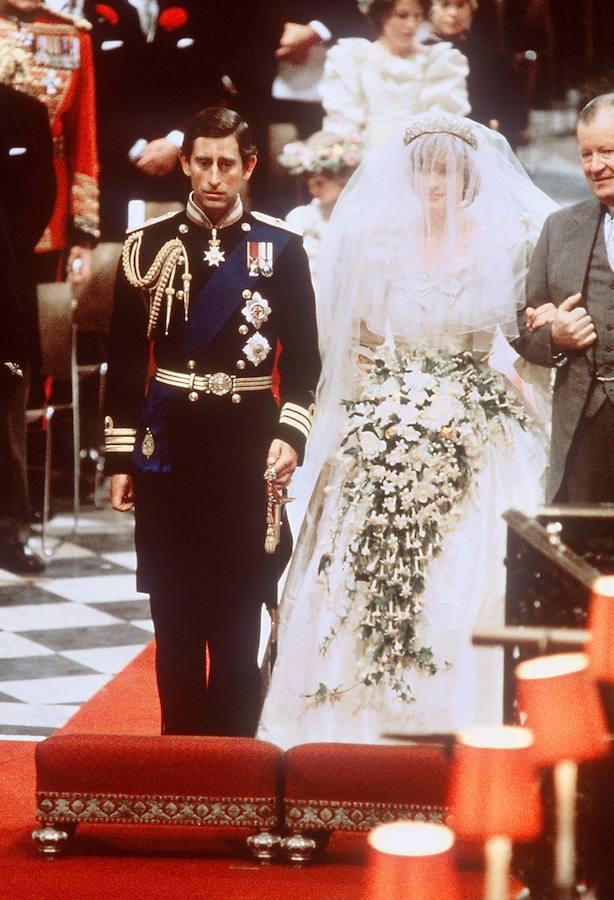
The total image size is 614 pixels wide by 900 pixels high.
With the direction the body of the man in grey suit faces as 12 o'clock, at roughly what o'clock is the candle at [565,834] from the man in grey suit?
The candle is roughly at 12 o'clock from the man in grey suit.

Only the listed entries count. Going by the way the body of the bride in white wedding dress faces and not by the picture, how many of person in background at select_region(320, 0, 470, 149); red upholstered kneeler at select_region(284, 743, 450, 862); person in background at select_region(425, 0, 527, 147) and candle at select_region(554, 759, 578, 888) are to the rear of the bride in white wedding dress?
2

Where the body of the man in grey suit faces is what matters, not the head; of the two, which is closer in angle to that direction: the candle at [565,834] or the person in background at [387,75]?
the candle

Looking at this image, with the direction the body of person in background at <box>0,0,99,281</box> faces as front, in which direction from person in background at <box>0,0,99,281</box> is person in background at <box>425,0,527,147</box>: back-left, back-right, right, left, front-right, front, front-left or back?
left

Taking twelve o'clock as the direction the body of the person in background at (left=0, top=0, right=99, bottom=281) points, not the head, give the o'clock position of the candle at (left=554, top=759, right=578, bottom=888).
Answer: The candle is roughly at 12 o'clock from the person in background.

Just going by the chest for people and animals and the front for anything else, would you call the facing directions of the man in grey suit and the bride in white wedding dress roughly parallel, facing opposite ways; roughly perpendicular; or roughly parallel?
roughly parallel

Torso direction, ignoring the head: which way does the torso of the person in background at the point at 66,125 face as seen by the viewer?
toward the camera

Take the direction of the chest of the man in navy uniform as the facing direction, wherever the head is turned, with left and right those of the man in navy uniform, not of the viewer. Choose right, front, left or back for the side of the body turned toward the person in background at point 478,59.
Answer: back

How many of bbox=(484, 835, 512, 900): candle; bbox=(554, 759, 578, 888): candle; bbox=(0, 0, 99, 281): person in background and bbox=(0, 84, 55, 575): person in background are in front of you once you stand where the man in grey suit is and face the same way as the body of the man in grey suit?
2

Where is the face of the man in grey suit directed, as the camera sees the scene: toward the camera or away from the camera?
toward the camera

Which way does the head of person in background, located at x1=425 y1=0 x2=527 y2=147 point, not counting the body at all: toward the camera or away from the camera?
toward the camera

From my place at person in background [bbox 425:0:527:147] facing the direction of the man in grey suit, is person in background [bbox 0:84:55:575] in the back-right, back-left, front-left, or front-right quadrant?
front-right

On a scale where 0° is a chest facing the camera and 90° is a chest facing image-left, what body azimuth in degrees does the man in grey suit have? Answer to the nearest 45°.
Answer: approximately 0°

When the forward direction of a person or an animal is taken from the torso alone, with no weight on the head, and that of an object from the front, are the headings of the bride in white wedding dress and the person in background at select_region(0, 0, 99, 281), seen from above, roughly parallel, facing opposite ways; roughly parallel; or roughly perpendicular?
roughly parallel

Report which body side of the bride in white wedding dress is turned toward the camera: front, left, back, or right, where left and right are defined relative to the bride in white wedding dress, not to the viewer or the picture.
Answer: front

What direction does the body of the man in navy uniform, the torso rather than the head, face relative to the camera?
toward the camera
